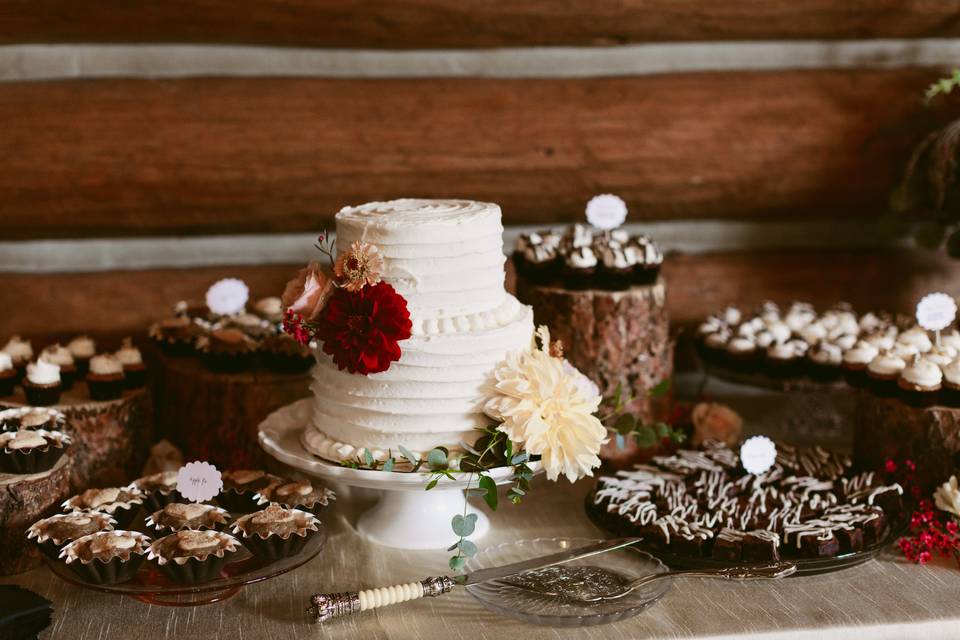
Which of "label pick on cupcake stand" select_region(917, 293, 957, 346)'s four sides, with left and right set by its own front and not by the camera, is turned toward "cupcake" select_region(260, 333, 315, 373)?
right

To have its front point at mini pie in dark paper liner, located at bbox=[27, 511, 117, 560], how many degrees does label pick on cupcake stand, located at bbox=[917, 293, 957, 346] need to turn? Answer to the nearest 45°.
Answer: approximately 45° to its right

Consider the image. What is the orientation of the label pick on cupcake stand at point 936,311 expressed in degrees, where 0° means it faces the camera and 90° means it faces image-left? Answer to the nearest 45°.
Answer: approximately 0°

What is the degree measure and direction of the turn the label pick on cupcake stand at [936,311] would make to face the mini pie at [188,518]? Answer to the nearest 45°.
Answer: approximately 45° to its right

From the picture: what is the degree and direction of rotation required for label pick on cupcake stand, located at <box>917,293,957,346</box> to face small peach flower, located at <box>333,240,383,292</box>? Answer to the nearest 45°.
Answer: approximately 45° to its right
